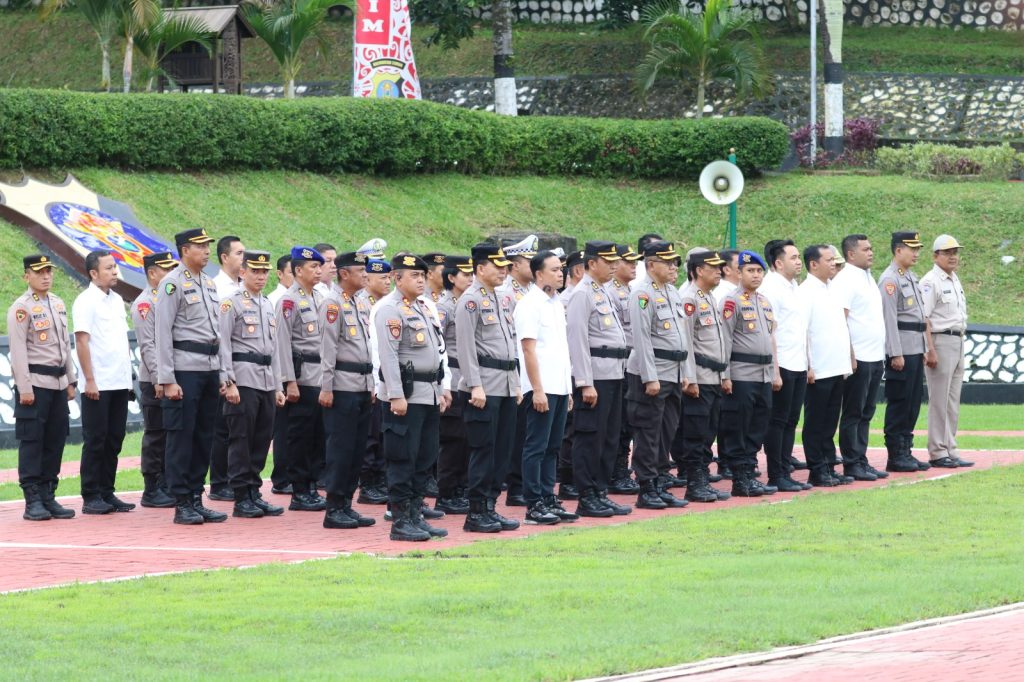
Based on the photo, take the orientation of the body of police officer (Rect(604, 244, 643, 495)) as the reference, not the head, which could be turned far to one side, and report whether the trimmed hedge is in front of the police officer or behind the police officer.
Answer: behind

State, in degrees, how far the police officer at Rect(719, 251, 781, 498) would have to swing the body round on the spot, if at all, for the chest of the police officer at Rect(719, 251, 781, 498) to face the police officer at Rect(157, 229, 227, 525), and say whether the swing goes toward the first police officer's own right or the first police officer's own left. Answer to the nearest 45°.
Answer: approximately 90° to the first police officer's own right

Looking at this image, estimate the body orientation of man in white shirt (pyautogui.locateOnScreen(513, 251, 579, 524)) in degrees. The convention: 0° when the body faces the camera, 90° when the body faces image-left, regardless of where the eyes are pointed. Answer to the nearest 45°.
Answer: approximately 315°

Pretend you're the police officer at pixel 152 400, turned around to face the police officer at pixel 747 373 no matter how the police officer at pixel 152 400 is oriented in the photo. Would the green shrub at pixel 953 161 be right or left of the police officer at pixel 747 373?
left

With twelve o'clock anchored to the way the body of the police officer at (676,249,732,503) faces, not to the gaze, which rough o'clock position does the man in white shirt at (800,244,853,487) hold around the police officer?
The man in white shirt is roughly at 9 o'clock from the police officer.

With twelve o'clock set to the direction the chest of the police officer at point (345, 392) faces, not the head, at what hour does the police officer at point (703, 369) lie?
the police officer at point (703, 369) is roughly at 10 o'clock from the police officer at point (345, 392).
